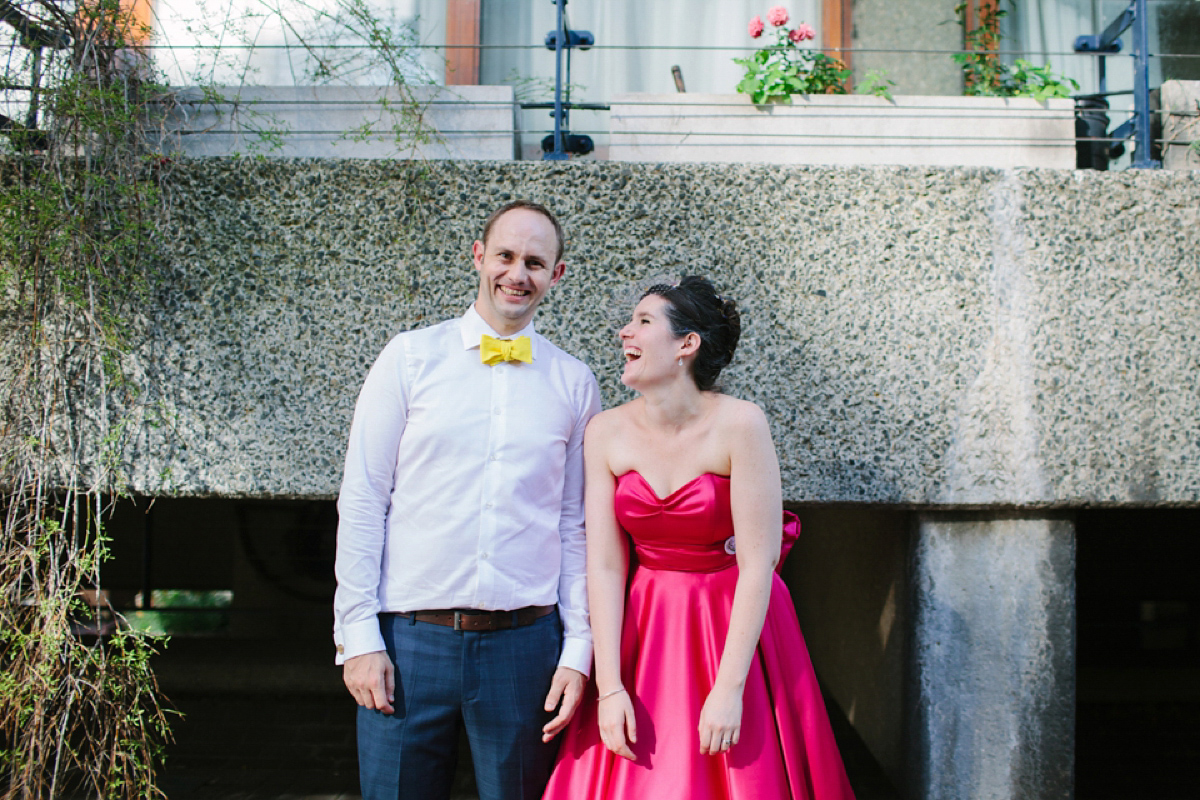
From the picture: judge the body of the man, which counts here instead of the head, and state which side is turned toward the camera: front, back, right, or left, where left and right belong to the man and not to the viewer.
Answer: front

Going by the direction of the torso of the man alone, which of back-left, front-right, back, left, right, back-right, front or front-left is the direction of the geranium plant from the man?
back-left

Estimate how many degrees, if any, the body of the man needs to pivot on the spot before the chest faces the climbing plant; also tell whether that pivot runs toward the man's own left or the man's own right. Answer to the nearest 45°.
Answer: approximately 135° to the man's own right

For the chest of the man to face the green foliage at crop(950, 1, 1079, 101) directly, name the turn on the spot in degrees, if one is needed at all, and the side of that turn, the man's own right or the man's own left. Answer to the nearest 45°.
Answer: approximately 135° to the man's own left

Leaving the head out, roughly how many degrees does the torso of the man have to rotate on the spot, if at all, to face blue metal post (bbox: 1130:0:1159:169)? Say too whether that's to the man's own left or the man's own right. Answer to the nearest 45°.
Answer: approximately 90° to the man's own left
